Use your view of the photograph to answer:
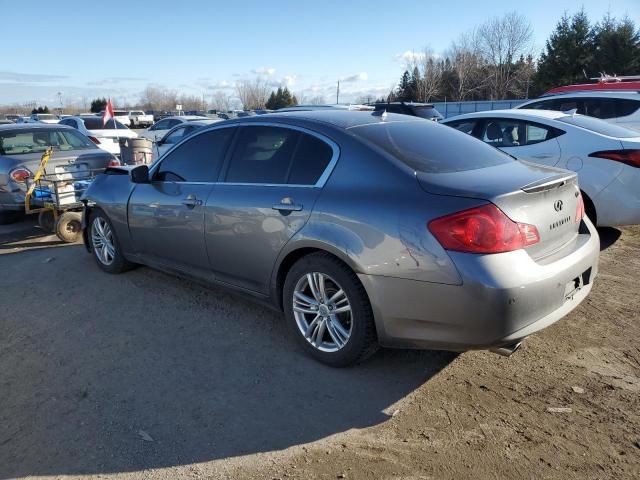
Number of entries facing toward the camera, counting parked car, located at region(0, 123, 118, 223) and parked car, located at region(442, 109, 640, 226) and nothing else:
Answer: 0

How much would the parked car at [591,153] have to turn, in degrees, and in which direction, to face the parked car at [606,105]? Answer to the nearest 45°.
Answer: approximately 45° to its right

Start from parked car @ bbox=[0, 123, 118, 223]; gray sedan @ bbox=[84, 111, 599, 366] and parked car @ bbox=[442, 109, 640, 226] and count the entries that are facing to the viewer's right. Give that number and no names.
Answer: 0

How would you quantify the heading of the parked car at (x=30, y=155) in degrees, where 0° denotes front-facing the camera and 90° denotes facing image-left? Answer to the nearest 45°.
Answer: approximately 135°

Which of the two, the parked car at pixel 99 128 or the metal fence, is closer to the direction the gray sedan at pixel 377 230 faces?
the parked car

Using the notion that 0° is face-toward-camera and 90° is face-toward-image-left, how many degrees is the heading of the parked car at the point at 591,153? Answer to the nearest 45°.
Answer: approximately 135°

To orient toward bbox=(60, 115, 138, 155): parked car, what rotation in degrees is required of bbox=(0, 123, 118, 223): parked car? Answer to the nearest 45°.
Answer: approximately 45° to its right

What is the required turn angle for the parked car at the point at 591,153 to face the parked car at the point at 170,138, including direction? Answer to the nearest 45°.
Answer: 0° — it already faces it

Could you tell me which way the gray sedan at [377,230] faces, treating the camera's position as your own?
facing away from the viewer and to the left of the viewer

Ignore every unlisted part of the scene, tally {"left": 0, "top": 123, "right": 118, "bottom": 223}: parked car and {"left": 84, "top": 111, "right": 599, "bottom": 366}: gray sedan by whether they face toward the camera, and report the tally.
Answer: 0

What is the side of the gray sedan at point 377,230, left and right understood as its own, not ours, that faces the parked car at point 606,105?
right
